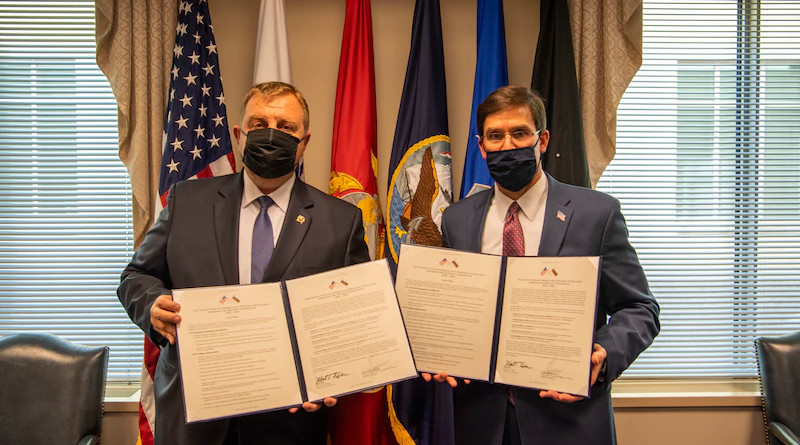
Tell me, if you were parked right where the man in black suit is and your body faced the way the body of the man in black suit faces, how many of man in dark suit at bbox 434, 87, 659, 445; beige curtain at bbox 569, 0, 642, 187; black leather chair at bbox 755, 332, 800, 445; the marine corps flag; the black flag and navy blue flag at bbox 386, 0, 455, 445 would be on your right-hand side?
0

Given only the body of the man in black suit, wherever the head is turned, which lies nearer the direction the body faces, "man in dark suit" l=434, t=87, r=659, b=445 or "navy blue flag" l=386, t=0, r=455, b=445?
the man in dark suit

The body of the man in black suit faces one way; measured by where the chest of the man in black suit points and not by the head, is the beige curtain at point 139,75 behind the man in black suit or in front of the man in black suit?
behind

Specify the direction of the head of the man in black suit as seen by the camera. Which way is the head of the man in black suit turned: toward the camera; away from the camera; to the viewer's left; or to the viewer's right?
toward the camera

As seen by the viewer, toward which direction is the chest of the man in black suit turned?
toward the camera

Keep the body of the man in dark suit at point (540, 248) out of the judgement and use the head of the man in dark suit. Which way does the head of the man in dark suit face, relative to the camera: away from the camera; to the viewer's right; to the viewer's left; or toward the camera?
toward the camera

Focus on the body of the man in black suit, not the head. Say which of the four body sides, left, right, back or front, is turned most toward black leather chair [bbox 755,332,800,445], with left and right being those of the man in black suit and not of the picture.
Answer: left

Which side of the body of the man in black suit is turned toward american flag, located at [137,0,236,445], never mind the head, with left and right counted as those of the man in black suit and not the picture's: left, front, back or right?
back

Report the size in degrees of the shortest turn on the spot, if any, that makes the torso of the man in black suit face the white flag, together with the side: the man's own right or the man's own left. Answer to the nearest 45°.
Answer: approximately 180°

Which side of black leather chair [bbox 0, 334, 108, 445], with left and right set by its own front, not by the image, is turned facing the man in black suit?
front
